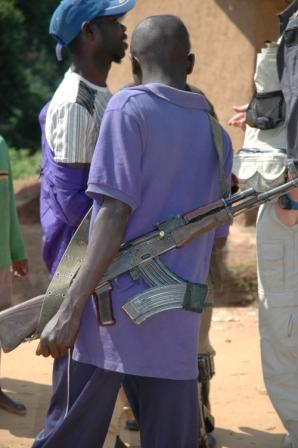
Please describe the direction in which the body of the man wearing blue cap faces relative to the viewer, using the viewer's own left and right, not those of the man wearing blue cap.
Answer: facing to the right of the viewer

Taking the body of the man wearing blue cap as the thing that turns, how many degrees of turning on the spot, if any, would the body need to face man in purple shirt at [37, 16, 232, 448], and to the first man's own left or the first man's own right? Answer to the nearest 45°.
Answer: approximately 90° to the first man's own right

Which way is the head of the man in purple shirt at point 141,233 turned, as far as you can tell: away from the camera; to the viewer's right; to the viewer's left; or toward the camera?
away from the camera

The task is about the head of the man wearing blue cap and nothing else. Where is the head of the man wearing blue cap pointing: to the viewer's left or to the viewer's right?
to the viewer's right
